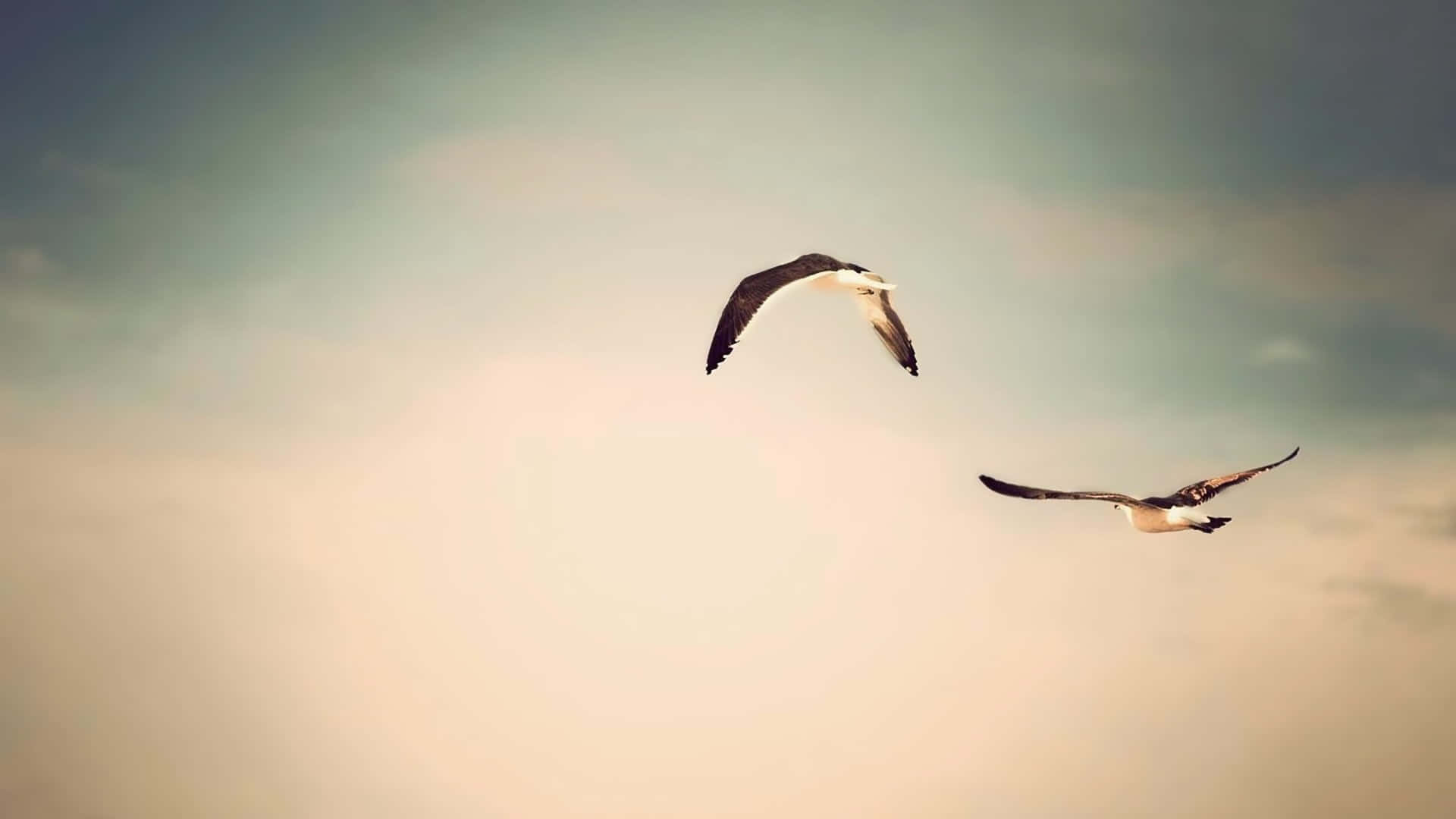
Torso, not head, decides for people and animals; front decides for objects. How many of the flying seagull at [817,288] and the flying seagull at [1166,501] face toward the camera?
0

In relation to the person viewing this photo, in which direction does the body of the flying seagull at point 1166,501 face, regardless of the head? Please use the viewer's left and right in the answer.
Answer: facing away from the viewer and to the left of the viewer
